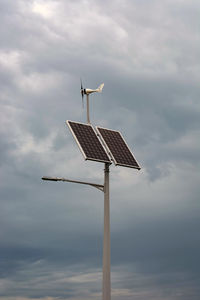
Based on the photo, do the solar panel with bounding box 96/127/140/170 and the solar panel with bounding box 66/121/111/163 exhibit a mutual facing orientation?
no

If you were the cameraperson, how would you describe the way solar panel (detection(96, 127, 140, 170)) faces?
facing the viewer and to the right of the viewer

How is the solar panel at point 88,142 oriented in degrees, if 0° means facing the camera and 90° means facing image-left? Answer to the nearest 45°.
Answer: approximately 315°

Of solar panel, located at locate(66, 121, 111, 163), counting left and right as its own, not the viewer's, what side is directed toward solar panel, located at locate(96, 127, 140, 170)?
left

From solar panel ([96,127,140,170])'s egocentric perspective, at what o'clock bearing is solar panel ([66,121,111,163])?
solar panel ([66,121,111,163]) is roughly at 3 o'clock from solar panel ([96,127,140,170]).

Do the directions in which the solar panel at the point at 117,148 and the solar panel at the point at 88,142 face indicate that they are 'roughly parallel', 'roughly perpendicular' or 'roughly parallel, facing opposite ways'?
roughly parallel
